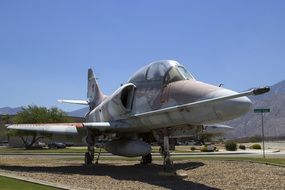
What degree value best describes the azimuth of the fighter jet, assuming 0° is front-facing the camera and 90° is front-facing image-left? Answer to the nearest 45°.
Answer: approximately 315°
